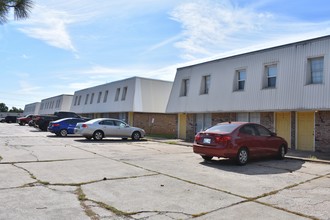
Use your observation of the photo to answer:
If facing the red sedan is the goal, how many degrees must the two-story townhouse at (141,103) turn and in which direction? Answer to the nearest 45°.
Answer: approximately 45° to its left

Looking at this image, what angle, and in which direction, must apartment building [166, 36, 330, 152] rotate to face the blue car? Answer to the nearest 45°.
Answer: approximately 45° to its right

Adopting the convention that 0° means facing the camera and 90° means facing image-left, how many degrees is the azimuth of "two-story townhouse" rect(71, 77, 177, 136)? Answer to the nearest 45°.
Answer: approximately 45°

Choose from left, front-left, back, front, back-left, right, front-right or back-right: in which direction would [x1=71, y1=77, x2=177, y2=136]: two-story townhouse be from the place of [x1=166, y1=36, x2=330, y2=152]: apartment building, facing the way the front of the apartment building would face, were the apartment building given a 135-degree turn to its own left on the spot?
back-left

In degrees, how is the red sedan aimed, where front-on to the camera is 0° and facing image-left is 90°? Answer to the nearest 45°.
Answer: approximately 225°

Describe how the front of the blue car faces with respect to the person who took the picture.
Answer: facing away from the viewer and to the right of the viewer

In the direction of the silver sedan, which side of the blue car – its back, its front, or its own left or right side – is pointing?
right

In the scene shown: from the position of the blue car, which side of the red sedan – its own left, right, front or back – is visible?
left

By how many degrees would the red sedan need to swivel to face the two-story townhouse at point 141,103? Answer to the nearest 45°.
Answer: approximately 90° to its left
